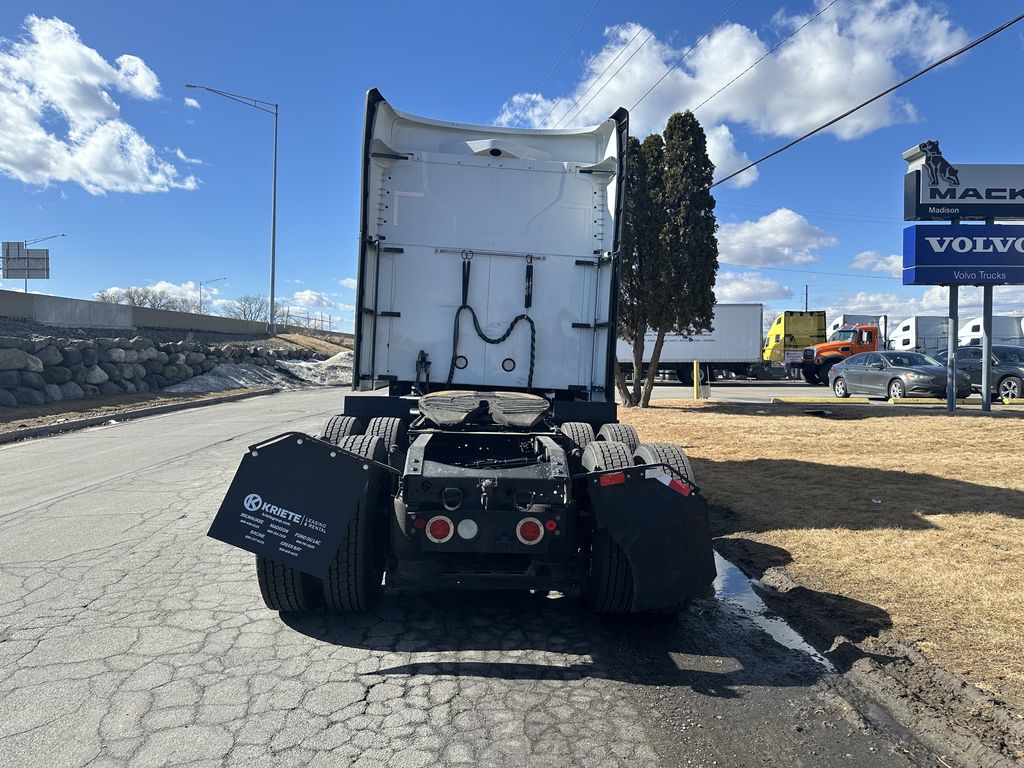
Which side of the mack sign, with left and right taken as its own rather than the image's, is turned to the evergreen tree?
right

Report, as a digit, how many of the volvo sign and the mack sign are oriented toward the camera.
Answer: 2

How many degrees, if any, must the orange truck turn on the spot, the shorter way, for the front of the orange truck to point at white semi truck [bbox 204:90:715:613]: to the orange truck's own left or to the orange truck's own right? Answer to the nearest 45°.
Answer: approximately 45° to the orange truck's own left

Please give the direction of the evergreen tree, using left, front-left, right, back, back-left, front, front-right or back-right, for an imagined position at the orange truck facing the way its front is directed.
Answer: front-left

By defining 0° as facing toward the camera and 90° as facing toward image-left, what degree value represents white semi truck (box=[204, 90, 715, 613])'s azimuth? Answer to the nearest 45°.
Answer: approximately 180°

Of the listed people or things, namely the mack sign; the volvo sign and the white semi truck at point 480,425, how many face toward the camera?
2

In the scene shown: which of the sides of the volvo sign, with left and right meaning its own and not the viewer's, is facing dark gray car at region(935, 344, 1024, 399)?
back

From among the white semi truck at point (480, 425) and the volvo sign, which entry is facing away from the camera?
the white semi truck

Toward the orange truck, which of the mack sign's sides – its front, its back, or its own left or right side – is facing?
back

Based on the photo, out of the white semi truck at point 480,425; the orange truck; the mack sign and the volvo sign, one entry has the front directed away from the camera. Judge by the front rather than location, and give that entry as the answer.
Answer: the white semi truck

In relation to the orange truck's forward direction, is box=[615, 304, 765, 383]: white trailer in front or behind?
in front

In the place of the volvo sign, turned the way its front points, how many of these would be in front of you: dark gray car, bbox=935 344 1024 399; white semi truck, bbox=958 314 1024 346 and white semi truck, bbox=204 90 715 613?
1

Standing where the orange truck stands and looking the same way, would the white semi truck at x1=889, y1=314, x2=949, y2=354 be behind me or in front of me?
behind
